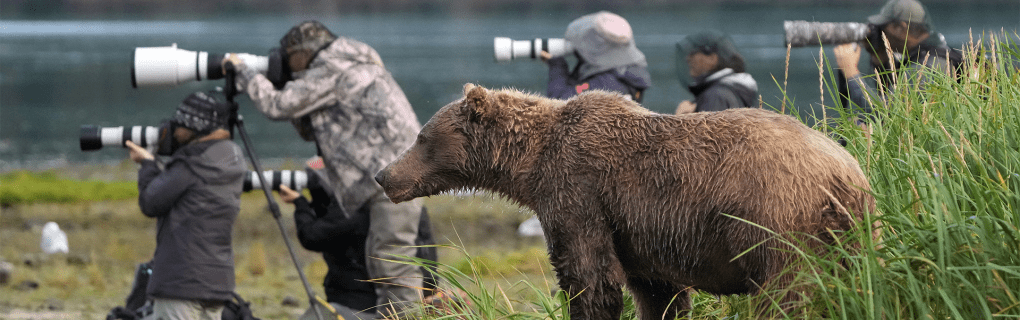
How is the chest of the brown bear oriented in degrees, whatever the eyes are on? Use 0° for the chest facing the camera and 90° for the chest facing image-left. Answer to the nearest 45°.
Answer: approximately 90°

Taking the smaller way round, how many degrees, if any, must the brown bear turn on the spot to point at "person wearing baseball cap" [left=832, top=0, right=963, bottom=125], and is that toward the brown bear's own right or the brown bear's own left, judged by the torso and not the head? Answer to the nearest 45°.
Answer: approximately 135° to the brown bear's own right

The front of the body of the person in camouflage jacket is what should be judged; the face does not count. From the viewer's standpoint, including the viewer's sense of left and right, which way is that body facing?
facing to the left of the viewer

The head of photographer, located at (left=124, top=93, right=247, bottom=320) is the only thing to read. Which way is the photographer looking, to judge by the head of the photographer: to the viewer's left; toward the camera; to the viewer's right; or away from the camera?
to the viewer's left

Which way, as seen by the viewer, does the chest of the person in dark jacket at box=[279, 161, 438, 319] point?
to the viewer's left

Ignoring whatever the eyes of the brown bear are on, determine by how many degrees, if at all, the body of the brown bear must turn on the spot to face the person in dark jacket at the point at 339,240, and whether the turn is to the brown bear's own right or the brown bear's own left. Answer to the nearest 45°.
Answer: approximately 45° to the brown bear's own right

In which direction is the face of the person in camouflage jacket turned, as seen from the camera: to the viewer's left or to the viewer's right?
to the viewer's left

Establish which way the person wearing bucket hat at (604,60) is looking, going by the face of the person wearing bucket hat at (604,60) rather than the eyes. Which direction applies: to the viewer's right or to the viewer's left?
to the viewer's left

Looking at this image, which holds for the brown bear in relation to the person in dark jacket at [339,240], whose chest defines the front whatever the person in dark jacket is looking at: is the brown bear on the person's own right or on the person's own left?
on the person's own left

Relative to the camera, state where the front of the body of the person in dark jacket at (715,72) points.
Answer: to the viewer's left

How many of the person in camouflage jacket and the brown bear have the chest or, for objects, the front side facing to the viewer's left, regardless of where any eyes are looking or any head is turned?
2

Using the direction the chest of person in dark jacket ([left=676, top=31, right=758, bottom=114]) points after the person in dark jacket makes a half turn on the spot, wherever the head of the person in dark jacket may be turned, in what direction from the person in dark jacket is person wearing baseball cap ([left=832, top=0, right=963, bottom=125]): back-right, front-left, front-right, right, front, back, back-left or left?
front-right

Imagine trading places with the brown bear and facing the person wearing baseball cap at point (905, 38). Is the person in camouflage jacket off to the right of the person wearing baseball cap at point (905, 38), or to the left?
left

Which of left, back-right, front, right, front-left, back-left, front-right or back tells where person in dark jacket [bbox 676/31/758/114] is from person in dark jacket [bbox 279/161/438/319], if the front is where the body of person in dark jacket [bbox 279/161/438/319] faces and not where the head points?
back

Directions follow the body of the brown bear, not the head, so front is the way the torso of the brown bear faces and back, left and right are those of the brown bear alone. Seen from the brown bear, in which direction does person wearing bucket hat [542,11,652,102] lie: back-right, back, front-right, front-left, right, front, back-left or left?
right
